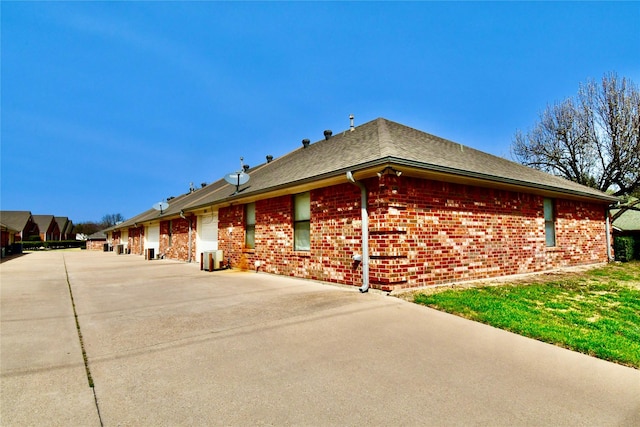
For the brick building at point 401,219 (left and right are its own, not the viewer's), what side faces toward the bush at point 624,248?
back

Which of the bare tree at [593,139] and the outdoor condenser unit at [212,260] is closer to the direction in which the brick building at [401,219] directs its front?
the outdoor condenser unit

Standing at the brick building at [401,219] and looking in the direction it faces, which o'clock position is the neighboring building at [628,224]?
The neighboring building is roughly at 6 o'clock from the brick building.

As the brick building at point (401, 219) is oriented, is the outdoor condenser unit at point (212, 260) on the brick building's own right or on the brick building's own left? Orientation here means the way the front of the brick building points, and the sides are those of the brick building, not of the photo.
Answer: on the brick building's own right

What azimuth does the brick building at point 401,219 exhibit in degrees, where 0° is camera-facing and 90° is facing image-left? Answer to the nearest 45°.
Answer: approximately 45°

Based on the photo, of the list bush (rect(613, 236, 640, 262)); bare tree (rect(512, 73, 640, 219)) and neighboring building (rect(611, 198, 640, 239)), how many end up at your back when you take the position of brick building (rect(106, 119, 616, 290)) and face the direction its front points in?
3

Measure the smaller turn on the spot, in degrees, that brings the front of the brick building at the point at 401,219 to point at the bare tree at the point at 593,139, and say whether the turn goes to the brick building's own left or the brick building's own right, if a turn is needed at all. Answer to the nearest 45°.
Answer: approximately 180°

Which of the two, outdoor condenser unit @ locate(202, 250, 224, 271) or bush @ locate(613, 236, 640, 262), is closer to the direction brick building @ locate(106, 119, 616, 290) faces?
the outdoor condenser unit
